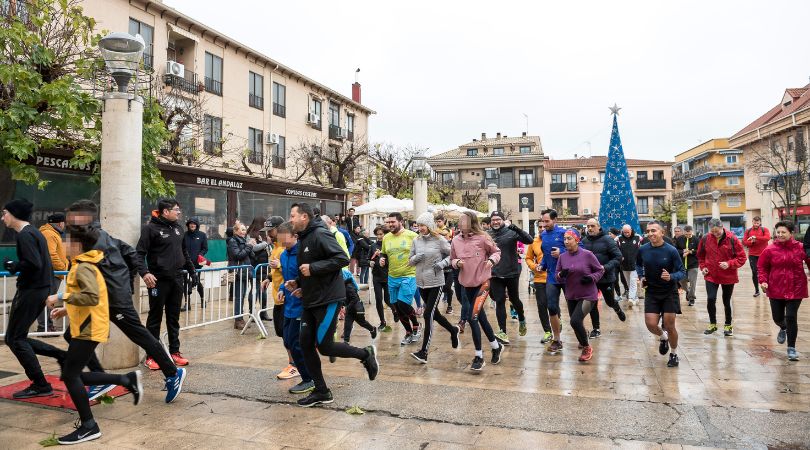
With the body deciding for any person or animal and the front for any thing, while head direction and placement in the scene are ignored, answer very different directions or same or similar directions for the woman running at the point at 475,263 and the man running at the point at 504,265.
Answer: same or similar directions

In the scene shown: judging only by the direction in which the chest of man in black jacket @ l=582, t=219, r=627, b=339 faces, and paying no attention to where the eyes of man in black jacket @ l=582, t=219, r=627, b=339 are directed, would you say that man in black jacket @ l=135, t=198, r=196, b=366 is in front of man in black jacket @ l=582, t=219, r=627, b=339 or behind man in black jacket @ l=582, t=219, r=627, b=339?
in front

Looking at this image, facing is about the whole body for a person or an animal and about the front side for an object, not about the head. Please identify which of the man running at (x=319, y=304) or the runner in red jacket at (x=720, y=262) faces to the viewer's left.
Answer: the man running

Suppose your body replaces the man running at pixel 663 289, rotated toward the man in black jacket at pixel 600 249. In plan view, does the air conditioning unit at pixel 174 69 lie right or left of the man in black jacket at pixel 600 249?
left

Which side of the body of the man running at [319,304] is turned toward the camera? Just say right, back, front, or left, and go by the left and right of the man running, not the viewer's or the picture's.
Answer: left

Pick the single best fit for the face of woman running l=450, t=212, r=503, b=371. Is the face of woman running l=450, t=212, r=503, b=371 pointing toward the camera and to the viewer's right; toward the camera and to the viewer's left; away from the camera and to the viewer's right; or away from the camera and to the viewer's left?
toward the camera and to the viewer's left

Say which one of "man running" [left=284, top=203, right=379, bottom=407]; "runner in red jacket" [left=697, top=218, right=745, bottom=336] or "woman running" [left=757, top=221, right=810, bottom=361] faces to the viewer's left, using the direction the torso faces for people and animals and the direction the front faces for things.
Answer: the man running

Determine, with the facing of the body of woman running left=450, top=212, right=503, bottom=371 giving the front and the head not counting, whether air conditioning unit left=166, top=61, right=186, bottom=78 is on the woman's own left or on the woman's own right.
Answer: on the woman's own right

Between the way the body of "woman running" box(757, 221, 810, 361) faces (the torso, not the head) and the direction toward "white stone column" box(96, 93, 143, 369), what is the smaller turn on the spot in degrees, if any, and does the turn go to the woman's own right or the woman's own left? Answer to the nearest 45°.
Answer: approximately 45° to the woman's own right

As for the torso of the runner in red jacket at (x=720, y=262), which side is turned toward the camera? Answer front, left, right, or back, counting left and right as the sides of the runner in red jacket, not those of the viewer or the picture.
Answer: front

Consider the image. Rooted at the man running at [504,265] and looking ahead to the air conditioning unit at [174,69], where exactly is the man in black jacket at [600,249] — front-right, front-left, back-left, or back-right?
back-right

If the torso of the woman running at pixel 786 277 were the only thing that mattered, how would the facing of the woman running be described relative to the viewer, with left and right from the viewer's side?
facing the viewer

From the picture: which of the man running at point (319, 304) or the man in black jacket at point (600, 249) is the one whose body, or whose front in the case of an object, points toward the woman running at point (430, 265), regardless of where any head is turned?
the man in black jacket

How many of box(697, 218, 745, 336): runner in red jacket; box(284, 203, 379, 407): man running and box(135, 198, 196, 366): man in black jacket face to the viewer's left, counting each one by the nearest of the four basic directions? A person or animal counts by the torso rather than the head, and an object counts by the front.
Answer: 1

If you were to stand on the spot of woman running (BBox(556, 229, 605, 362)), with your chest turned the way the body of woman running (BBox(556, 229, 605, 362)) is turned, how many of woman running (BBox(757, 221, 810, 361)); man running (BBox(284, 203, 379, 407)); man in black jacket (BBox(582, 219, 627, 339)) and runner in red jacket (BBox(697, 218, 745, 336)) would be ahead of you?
1

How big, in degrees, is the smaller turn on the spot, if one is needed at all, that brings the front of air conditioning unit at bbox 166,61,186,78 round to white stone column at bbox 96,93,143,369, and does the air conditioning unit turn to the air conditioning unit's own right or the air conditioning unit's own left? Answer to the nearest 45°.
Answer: approximately 45° to the air conditioning unit's own right

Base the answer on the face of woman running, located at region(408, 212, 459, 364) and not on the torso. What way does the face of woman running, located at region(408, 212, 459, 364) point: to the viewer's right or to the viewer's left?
to the viewer's left

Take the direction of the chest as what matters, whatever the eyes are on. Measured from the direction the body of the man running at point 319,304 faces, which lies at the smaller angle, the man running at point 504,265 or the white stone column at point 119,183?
the white stone column

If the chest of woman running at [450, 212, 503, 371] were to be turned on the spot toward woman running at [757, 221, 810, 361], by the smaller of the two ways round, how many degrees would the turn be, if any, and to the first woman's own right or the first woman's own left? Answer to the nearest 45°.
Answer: approximately 135° to the first woman's own left
